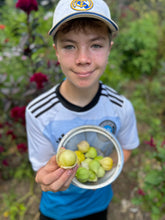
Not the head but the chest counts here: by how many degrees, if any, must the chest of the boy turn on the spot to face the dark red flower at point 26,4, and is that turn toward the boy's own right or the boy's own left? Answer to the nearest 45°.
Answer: approximately 135° to the boy's own right

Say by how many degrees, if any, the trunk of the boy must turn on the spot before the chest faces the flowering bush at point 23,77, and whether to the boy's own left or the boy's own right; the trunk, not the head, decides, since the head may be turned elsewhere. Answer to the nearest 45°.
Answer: approximately 135° to the boy's own right

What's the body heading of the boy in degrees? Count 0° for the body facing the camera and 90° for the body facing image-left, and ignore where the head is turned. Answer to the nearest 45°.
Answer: approximately 0°
